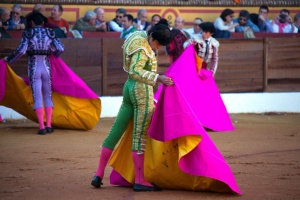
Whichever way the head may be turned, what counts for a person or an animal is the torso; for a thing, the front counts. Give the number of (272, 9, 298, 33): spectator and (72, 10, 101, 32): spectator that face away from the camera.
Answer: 0

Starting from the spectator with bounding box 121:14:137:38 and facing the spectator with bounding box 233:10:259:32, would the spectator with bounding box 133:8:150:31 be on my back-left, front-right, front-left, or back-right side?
front-left

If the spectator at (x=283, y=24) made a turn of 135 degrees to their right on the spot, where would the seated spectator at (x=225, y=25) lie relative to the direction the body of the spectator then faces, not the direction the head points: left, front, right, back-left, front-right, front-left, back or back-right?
left

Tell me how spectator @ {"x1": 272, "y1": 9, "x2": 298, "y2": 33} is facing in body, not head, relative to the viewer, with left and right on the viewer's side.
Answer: facing the viewer

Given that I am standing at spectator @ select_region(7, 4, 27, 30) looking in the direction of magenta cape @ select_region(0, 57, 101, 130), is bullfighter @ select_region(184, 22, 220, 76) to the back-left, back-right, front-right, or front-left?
front-left

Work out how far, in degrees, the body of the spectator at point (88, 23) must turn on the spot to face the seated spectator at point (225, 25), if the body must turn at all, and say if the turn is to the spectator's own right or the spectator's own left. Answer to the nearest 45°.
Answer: approximately 45° to the spectator's own left

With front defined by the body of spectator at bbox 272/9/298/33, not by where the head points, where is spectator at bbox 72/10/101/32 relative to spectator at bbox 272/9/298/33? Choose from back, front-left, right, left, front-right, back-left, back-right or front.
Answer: front-right

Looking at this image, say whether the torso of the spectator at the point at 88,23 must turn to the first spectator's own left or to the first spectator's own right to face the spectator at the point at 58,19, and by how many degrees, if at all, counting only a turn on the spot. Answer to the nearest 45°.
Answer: approximately 90° to the first spectator's own right

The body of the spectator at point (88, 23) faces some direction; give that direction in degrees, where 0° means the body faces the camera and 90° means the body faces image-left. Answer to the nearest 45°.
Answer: approximately 315°

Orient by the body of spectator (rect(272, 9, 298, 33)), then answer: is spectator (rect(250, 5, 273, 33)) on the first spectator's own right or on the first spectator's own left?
on the first spectator's own right

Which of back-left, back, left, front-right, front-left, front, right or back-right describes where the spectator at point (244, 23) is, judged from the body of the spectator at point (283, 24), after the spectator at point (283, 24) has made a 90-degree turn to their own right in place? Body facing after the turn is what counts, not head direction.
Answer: front-left

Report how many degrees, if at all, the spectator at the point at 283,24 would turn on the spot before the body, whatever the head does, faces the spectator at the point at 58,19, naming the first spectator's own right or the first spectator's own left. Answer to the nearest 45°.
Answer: approximately 45° to the first spectator's own right
